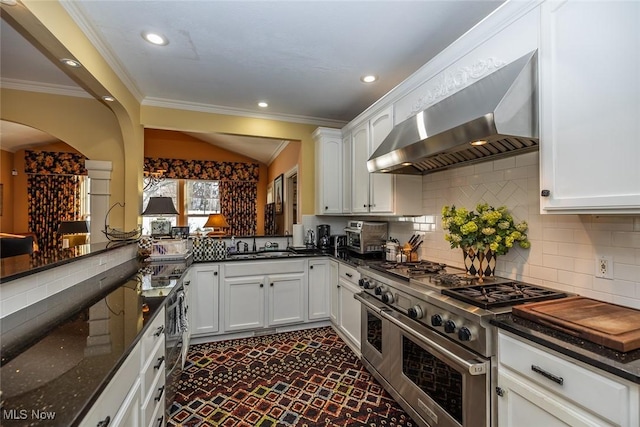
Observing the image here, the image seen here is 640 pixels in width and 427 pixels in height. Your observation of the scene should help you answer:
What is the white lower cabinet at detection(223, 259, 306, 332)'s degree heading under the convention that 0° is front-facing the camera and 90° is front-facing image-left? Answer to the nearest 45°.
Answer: approximately 0°

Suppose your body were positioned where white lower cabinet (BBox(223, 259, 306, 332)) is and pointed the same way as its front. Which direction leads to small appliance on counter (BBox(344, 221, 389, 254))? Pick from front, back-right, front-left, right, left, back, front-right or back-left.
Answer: left

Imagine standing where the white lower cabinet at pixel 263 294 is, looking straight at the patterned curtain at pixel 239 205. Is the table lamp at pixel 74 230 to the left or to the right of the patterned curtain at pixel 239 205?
left

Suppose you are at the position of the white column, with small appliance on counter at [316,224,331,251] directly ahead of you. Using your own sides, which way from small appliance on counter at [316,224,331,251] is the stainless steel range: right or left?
right

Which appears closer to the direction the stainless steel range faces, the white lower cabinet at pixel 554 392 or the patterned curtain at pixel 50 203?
the patterned curtain

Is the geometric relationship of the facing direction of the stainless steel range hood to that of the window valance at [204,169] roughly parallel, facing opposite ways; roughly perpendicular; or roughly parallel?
roughly perpendicular

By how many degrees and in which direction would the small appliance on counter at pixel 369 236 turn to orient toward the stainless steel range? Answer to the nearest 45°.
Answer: approximately 45° to its left

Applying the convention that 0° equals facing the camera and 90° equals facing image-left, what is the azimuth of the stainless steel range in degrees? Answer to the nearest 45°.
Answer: approximately 45°

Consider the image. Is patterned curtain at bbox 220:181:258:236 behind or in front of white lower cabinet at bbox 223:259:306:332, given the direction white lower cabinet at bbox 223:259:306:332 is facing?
behind

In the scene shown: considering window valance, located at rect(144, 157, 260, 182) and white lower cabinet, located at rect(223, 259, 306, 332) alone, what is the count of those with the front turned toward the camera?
2

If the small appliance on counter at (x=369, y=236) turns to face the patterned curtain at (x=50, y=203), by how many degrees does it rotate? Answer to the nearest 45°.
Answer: approximately 45° to its right
